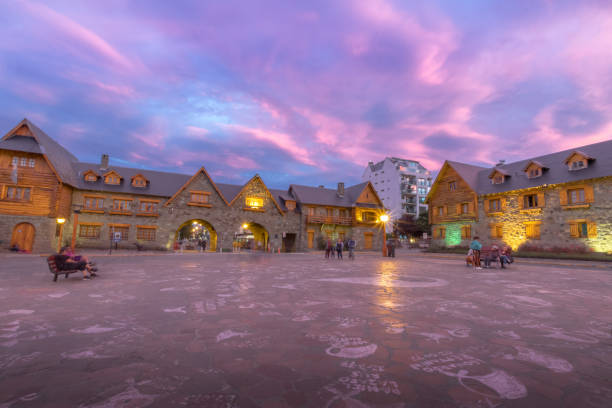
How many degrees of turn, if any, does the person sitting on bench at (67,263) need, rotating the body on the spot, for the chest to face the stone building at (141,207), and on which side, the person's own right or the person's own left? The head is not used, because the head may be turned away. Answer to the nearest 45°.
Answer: approximately 90° to the person's own left

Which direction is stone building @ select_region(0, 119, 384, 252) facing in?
toward the camera

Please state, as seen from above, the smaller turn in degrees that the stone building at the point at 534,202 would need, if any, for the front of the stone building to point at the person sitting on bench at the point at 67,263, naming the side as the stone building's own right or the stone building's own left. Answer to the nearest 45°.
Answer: approximately 45° to the stone building's own left

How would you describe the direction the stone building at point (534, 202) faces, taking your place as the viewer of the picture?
facing the viewer and to the left of the viewer

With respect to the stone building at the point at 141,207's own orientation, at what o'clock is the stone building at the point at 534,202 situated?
the stone building at the point at 534,202 is roughly at 10 o'clock from the stone building at the point at 141,207.

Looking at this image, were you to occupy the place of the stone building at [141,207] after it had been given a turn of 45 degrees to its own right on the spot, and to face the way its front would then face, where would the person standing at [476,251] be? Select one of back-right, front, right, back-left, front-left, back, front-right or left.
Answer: left

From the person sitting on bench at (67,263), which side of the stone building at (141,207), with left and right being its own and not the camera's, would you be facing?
front

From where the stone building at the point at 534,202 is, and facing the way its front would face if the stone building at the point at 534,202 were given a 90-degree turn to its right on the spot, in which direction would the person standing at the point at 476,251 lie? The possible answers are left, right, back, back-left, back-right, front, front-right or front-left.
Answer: back-left

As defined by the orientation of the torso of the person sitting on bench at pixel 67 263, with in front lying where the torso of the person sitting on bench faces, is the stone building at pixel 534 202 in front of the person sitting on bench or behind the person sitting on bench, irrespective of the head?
in front

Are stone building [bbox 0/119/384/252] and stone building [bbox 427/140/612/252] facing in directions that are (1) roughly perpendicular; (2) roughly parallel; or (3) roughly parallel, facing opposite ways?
roughly perpendicular

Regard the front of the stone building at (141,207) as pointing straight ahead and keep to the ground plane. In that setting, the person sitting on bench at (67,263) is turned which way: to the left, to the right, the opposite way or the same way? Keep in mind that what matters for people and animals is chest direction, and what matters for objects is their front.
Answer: to the left

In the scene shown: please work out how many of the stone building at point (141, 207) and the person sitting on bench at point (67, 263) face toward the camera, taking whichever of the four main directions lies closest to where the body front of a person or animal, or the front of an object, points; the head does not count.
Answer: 1
